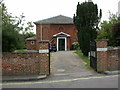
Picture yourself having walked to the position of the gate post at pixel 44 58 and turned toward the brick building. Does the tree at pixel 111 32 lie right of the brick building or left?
right

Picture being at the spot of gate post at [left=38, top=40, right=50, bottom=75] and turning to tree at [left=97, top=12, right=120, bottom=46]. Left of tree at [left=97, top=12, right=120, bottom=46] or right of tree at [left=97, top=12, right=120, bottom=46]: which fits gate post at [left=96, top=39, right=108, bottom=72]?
right

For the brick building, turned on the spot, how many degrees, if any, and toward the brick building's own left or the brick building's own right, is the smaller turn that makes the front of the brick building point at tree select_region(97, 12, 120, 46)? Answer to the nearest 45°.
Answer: approximately 45° to the brick building's own left

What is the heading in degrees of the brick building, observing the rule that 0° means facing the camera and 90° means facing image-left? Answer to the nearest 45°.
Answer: approximately 0°

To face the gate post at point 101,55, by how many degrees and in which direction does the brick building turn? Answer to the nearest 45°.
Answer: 0° — it already faces it

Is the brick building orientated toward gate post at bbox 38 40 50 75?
yes

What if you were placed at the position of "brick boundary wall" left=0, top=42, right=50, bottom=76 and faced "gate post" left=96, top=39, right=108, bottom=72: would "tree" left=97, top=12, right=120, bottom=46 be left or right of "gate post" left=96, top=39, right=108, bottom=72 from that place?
left

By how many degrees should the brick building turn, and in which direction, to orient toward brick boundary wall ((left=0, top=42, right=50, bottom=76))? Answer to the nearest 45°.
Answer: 0° — it already faces it
